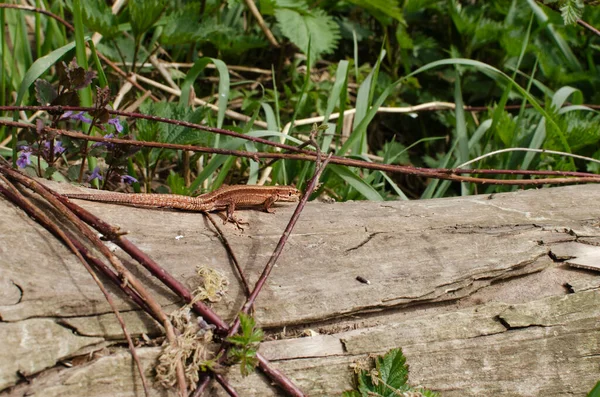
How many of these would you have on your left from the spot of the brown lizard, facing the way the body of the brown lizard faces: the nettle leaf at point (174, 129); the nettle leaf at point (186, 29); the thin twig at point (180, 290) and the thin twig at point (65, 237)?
2

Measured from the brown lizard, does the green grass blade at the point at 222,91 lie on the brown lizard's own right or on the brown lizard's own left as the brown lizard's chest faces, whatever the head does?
on the brown lizard's own left

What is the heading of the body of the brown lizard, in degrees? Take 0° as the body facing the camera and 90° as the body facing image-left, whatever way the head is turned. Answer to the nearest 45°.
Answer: approximately 270°

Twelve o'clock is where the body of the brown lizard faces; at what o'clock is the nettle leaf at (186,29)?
The nettle leaf is roughly at 9 o'clock from the brown lizard.

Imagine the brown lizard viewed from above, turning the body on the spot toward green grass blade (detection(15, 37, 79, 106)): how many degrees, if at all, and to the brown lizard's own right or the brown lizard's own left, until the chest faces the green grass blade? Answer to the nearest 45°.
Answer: approximately 135° to the brown lizard's own left

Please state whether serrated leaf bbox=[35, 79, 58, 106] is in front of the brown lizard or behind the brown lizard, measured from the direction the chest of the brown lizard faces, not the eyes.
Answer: behind

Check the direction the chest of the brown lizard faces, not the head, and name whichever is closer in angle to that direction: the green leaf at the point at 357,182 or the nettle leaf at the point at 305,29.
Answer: the green leaf

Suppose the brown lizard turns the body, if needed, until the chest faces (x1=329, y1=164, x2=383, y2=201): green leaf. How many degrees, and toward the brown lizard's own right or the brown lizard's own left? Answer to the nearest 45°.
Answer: approximately 45° to the brown lizard's own left

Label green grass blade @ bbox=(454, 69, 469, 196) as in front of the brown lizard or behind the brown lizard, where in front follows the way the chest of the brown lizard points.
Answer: in front

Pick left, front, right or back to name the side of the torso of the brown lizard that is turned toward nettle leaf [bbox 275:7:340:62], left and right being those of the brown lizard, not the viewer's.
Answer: left

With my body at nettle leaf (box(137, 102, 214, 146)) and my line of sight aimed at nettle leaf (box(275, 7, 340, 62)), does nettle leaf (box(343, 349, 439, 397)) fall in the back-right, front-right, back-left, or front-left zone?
back-right

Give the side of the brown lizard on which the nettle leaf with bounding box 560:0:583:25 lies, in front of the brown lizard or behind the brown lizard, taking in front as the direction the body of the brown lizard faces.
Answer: in front

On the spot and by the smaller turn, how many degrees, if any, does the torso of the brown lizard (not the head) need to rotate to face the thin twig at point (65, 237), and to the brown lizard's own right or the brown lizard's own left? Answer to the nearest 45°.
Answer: approximately 135° to the brown lizard's own right

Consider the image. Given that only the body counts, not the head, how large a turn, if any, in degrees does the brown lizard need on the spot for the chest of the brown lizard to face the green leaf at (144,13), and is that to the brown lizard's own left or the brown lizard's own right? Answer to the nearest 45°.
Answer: approximately 90° to the brown lizard's own left
